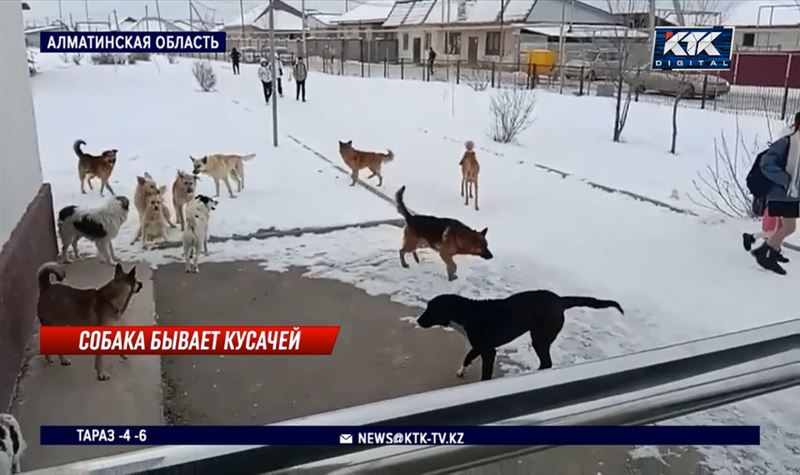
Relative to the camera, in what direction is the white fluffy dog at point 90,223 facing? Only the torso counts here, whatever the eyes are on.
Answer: to the viewer's right

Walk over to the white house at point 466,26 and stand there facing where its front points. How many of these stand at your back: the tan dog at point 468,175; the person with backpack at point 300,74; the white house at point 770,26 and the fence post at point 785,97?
0

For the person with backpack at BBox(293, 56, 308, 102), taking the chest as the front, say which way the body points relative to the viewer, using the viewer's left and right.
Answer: facing away from the viewer

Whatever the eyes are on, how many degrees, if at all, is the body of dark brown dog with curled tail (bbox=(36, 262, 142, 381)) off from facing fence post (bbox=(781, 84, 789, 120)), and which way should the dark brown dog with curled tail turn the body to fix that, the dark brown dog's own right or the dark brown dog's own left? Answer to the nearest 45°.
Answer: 0° — it already faces it

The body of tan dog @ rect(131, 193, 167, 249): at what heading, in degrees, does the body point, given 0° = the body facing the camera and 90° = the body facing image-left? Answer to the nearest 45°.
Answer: approximately 0°

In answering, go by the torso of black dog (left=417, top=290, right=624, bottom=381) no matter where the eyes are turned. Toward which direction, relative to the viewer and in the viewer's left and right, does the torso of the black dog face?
facing to the left of the viewer

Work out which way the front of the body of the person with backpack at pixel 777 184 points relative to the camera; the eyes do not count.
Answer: to the viewer's right

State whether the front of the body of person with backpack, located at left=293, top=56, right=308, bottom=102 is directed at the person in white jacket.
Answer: no

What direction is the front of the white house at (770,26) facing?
toward the camera

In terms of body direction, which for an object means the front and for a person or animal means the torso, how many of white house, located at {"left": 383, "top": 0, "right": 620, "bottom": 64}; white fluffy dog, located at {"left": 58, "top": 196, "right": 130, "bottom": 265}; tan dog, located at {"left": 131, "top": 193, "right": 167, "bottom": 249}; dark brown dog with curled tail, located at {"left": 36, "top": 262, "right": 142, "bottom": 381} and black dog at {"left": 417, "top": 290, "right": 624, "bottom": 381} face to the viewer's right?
2

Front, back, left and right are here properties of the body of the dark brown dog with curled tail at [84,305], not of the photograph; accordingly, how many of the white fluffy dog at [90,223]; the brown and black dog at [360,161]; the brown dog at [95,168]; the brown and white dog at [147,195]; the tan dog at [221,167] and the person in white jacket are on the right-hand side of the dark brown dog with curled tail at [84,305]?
0

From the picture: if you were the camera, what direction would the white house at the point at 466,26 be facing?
facing the viewer

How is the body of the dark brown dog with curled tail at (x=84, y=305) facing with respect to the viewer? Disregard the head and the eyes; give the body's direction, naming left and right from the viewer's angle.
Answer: facing to the right of the viewer

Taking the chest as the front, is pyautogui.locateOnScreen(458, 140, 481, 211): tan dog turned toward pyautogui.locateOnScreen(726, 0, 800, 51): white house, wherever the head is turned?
no

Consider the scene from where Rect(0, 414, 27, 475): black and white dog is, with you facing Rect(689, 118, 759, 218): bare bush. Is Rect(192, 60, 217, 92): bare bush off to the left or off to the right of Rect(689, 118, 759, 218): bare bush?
left

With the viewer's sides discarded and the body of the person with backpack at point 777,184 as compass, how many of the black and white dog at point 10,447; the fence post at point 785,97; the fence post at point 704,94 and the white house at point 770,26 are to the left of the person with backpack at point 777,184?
3
